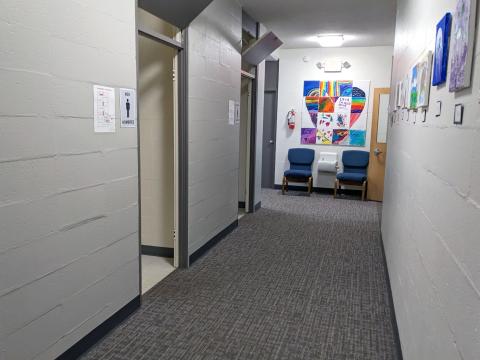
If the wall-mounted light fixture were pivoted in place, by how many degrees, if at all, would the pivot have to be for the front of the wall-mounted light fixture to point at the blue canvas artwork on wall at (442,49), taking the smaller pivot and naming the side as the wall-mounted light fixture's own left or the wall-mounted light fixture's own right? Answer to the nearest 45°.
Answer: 0° — it already faces it

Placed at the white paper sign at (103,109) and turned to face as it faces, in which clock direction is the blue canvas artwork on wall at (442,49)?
The blue canvas artwork on wall is roughly at 12 o'clock from the white paper sign.

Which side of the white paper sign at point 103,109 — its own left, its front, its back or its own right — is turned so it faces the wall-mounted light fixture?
left

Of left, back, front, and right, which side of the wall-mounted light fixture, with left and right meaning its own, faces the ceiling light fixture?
front

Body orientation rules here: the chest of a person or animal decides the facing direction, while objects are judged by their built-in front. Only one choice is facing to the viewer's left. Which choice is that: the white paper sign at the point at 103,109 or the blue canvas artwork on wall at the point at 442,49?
the blue canvas artwork on wall

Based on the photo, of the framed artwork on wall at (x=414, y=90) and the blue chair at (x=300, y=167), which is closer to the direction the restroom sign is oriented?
the framed artwork on wall

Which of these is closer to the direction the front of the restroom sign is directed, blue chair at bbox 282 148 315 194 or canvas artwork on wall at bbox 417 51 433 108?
the canvas artwork on wall

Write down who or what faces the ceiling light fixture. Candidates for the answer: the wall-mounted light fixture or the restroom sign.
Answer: the wall-mounted light fixture

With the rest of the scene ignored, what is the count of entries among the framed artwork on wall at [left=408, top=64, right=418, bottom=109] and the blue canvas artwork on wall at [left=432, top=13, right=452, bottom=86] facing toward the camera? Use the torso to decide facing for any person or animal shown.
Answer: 0

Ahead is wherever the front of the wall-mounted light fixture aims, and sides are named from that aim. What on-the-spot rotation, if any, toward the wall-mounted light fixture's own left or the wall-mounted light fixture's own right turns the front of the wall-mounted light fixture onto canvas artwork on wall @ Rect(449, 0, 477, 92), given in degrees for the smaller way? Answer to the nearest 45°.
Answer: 0° — it already faces it

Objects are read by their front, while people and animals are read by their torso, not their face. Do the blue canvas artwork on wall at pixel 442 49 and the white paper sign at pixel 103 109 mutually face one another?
yes

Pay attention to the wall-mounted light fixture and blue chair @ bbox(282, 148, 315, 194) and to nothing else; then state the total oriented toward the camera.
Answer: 2

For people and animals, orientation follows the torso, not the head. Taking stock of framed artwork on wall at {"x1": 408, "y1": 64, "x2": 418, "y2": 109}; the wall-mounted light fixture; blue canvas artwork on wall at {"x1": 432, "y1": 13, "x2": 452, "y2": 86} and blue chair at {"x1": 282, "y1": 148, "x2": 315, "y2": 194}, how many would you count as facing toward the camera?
2

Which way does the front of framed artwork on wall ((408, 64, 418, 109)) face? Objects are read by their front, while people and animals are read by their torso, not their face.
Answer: to the viewer's left

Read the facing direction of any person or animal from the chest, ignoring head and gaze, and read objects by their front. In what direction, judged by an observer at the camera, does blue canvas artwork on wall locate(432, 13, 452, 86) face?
facing to the left of the viewer

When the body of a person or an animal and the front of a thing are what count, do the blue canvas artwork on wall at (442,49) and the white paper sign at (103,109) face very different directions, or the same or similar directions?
very different directions
